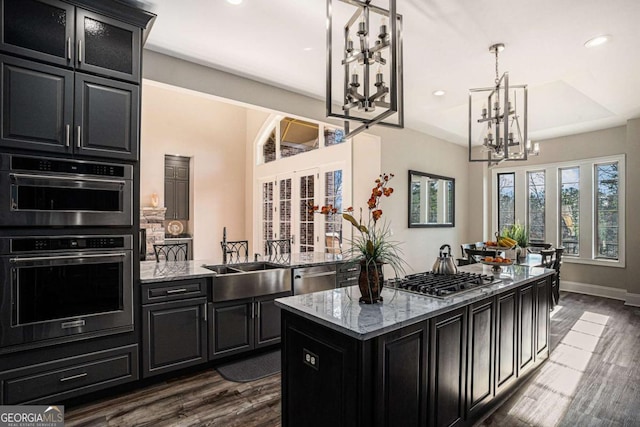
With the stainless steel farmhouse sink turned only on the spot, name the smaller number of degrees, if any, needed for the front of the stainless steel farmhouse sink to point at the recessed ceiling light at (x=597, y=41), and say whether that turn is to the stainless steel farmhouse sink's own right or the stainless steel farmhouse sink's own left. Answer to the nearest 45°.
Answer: approximately 45° to the stainless steel farmhouse sink's own left

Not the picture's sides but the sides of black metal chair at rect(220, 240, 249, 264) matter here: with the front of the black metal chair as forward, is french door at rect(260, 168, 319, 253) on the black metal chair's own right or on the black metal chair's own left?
on the black metal chair's own left

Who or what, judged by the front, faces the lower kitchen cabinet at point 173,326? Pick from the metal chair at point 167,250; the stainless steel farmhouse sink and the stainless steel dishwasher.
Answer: the metal chair

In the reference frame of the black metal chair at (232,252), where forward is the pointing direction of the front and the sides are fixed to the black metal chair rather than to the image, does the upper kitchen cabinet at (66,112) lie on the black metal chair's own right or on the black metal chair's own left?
on the black metal chair's own right

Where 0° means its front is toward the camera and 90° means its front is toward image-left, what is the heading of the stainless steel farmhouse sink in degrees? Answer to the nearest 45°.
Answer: approximately 315°

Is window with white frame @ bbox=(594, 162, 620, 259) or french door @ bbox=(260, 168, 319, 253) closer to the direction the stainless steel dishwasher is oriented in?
the window with white frame
